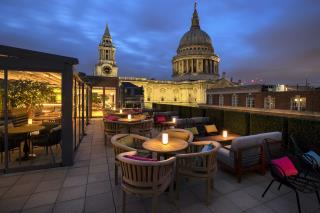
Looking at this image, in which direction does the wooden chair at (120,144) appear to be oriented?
to the viewer's right

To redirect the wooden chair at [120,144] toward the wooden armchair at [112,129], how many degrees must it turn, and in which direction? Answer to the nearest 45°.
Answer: approximately 90° to its left

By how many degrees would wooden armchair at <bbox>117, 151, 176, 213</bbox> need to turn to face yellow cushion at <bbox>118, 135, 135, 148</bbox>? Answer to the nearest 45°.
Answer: approximately 45° to its left

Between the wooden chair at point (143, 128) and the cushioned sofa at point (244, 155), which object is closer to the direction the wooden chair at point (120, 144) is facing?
the cushioned sofa

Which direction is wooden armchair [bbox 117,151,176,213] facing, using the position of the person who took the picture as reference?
facing away from the viewer and to the right of the viewer

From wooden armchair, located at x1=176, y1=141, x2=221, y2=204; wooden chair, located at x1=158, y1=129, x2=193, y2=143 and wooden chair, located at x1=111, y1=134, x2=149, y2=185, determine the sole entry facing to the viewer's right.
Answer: wooden chair, located at x1=111, y1=134, x2=149, y2=185

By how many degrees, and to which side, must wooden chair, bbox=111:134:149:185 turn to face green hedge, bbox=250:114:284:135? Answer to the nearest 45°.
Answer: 0° — it already faces it

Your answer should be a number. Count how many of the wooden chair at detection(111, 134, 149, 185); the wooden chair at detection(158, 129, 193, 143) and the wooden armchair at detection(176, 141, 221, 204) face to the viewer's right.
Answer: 1

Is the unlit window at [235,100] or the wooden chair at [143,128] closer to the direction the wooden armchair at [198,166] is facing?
the wooden chair

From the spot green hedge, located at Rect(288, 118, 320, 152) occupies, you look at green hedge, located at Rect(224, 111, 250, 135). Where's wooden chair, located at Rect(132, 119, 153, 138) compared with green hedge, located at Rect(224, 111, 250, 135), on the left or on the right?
left

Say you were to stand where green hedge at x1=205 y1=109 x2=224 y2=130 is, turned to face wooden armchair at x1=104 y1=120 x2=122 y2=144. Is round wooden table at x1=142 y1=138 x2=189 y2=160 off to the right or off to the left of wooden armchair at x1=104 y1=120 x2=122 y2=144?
left

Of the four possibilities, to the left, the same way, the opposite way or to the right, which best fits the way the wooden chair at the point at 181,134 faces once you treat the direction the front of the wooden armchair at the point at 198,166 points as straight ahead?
to the left

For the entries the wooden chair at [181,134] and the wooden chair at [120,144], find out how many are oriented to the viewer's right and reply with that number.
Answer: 1
